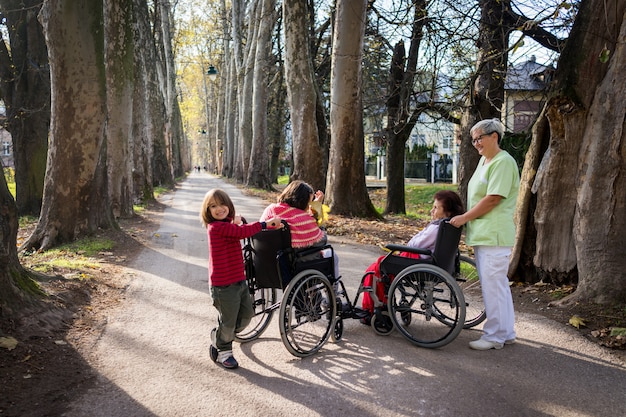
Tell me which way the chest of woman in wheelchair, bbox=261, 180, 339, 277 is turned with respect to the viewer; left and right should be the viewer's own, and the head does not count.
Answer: facing away from the viewer and to the right of the viewer

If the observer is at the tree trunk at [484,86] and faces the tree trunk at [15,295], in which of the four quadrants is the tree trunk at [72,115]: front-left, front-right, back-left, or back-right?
front-right

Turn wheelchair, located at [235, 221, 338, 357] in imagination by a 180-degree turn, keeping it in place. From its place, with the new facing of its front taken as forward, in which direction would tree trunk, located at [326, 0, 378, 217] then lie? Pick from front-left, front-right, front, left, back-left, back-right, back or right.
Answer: back-right

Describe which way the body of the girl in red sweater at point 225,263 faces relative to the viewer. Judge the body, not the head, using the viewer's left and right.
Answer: facing the viewer and to the right of the viewer

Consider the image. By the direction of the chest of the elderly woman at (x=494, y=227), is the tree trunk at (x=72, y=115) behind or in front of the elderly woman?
in front

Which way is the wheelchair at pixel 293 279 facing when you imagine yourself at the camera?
facing away from the viewer and to the right of the viewer

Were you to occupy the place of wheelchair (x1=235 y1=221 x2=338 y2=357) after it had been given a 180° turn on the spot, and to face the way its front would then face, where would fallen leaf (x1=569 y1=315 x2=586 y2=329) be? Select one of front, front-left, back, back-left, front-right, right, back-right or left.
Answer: back-left

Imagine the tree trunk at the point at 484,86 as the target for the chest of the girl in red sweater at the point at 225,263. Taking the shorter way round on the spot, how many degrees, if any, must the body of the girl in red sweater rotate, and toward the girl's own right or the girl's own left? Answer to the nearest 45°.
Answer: approximately 90° to the girl's own left

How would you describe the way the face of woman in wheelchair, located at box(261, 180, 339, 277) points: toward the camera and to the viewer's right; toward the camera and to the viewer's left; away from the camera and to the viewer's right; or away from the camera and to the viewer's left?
away from the camera and to the viewer's right

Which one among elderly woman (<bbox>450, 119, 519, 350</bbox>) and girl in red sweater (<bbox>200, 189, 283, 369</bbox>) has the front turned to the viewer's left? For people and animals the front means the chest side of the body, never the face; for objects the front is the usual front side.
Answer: the elderly woman

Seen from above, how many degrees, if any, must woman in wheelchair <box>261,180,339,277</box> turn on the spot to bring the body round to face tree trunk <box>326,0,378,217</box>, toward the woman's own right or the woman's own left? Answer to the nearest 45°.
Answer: approximately 45° to the woman's own left

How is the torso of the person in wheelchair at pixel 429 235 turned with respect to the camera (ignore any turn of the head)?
to the viewer's left

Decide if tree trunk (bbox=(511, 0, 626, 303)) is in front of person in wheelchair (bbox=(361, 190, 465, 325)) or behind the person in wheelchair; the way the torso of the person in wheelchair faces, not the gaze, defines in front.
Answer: behind

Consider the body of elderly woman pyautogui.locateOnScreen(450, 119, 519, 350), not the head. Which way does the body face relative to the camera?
to the viewer's left
